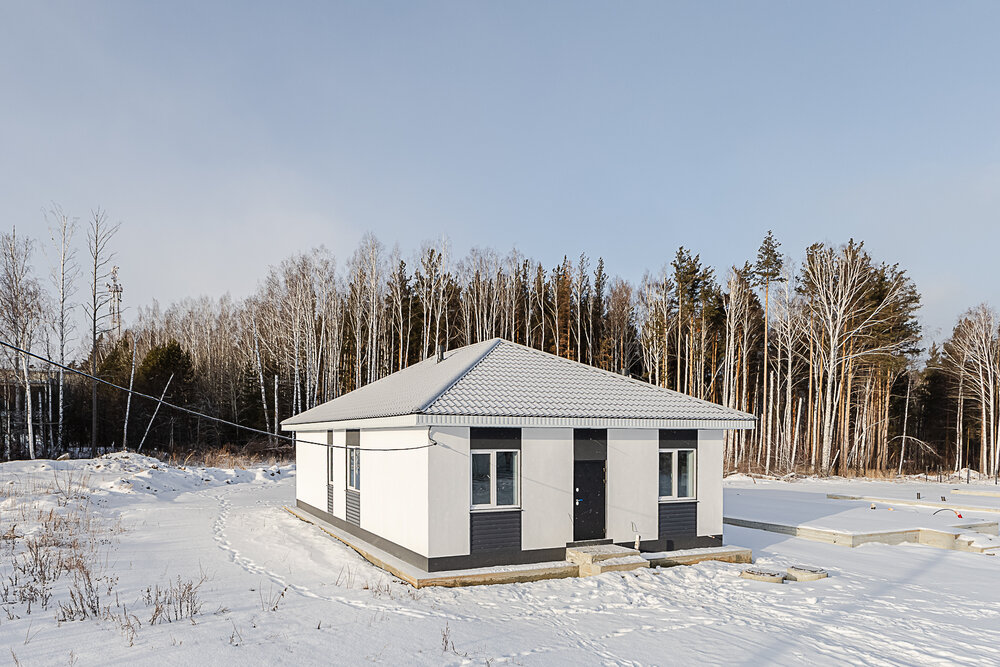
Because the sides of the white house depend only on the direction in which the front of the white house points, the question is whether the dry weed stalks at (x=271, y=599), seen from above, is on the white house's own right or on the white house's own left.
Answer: on the white house's own right

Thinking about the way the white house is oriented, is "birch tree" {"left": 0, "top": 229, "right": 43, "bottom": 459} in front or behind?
behind

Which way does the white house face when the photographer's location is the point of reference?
facing the viewer and to the right of the viewer

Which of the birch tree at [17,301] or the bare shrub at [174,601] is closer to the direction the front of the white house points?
the bare shrub

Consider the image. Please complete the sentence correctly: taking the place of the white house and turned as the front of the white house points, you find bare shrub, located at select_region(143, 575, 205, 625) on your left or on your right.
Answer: on your right

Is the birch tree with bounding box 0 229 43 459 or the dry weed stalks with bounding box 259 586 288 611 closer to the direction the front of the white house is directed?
the dry weed stalks
